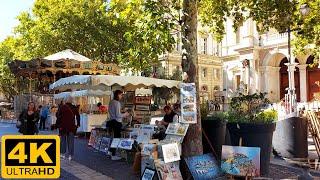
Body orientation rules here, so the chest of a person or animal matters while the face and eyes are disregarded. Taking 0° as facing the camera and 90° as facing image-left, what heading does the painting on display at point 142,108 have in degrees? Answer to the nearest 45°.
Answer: approximately 0°

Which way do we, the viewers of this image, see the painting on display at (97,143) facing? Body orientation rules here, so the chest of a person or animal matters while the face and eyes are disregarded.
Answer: facing the viewer and to the left of the viewer

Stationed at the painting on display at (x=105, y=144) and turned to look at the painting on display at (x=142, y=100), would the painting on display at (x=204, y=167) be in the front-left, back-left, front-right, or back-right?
back-right

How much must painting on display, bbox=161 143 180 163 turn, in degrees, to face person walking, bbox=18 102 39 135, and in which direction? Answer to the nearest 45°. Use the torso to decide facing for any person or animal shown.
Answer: approximately 135° to its right

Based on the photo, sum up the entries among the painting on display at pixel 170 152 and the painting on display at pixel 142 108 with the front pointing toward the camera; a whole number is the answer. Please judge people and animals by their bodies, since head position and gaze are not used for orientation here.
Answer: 2

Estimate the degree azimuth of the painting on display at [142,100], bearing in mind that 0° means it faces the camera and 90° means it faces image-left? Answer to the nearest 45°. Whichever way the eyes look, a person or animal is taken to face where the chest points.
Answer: approximately 0°

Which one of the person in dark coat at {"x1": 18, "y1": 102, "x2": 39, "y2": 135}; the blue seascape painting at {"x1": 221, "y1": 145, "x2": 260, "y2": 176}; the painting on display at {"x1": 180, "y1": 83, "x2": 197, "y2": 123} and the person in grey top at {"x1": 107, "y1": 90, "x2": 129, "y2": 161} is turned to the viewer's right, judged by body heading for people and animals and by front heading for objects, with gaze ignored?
the person in grey top at {"x1": 107, "y1": 90, "x2": 129, "y2": 161}

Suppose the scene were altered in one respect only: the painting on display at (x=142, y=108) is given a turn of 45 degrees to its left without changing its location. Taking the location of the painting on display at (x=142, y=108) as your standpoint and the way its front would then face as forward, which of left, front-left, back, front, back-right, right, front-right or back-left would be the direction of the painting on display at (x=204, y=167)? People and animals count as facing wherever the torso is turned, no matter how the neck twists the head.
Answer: front-right

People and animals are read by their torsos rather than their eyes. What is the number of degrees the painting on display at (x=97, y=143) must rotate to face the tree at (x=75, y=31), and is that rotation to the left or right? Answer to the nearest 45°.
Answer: approximately 135° to its right
